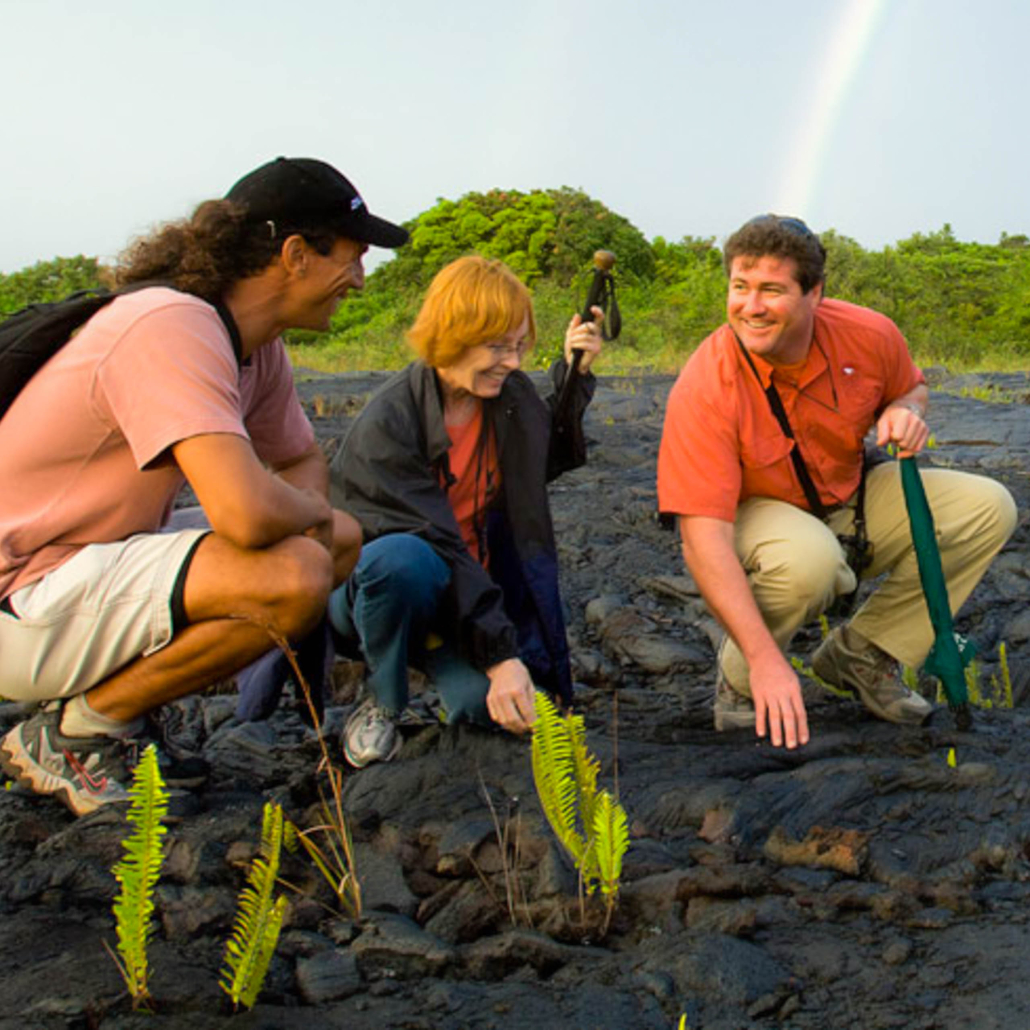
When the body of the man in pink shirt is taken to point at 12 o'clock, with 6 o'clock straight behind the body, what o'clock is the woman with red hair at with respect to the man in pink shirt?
The woman with red hair is roughly at 11 o'clock from the man in pink shirt.

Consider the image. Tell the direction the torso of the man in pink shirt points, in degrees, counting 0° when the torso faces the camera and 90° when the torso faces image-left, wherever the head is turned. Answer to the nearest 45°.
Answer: approximately 270°

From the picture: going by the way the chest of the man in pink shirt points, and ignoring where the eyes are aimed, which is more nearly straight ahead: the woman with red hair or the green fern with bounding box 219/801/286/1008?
the woman with red hair

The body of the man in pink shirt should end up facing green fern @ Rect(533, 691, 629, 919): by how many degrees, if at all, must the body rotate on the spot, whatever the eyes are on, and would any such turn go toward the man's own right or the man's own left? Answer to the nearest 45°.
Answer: approximately 45° to the man's own right

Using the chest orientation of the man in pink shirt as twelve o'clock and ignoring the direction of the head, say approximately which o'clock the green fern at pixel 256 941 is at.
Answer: The green fern is roughly at 3 o'clock from the man in pink shirt.

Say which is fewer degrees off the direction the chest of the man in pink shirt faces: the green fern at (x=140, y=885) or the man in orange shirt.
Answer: the man in orange shirt

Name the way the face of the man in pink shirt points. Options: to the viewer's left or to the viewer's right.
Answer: to the viewer's right

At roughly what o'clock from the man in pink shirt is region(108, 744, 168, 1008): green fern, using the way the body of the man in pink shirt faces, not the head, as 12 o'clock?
The green fern is roughly at 3 o'clock from the man in pink shirt.
